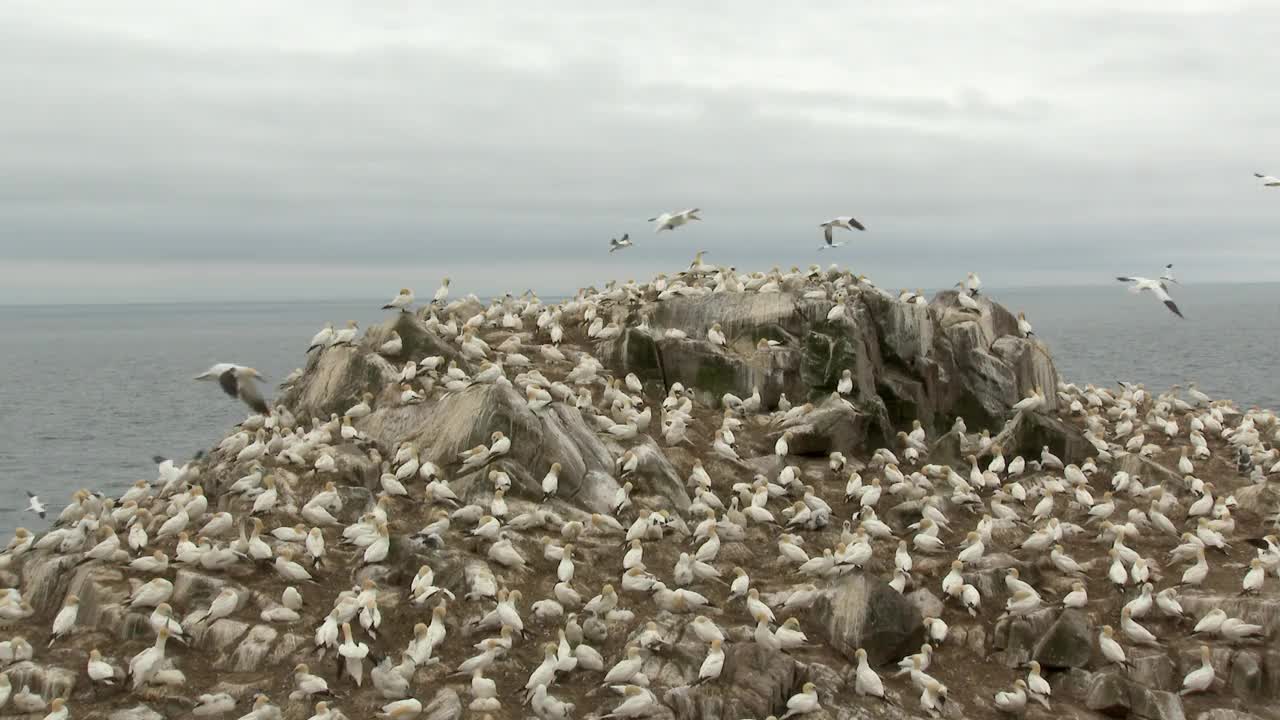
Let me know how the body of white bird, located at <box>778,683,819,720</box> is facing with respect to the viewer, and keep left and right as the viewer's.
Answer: facing to the right of the viewer
